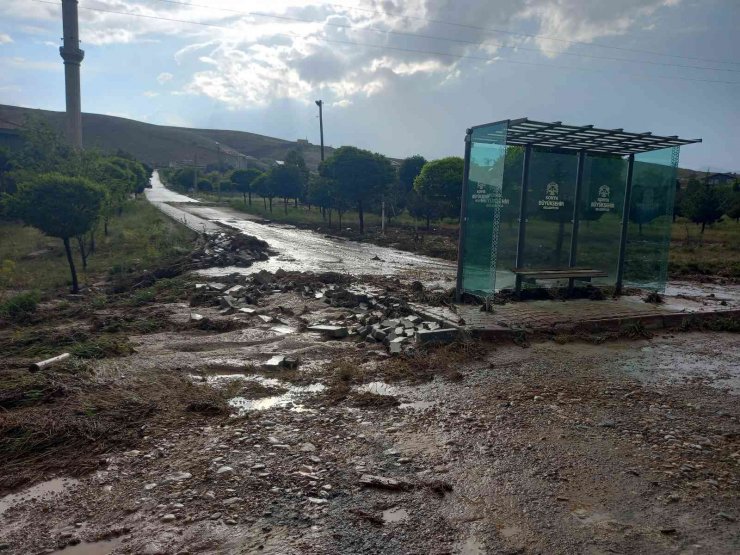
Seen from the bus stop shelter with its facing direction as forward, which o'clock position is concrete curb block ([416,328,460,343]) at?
The concrete curb block is roughly at 2 o'clock from the bus stop shelter.

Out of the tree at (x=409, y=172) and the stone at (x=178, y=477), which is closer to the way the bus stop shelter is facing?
the stone

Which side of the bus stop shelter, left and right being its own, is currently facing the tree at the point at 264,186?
back

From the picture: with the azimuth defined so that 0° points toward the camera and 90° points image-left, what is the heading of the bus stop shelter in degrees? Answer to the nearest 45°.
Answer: approximately 315°

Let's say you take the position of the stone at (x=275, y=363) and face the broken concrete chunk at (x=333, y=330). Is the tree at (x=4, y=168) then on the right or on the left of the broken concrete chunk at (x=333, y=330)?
left

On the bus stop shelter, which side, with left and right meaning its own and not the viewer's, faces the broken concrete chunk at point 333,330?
right

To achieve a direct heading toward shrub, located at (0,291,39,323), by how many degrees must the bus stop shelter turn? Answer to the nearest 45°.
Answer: approximately 90° to its right

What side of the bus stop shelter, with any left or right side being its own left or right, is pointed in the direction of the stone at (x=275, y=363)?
right

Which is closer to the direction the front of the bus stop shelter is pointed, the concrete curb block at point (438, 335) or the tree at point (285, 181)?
the concrete curb block

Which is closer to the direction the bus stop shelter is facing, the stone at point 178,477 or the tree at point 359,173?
the stone

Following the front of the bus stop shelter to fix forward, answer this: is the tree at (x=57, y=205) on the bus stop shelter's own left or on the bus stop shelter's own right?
on the bus stop shelter's own right

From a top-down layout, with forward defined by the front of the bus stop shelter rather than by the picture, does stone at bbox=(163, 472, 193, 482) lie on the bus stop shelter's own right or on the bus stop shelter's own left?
on the bus stop shelter's own right
